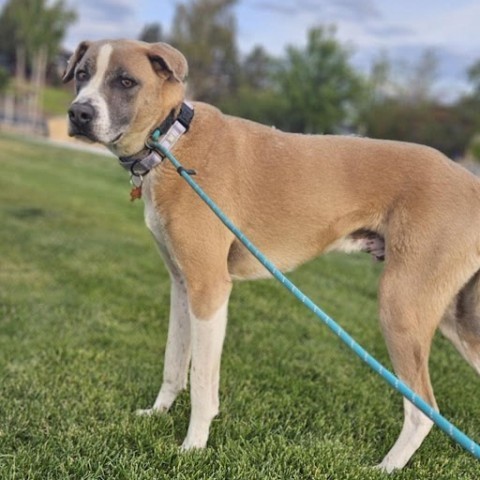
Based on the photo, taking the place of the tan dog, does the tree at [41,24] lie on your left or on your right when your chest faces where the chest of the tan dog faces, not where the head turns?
on your right

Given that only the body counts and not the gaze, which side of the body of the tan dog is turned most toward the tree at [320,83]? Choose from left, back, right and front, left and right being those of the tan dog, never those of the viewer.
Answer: right

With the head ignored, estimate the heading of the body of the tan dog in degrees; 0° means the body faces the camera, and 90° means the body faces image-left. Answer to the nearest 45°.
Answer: approximately 90°
